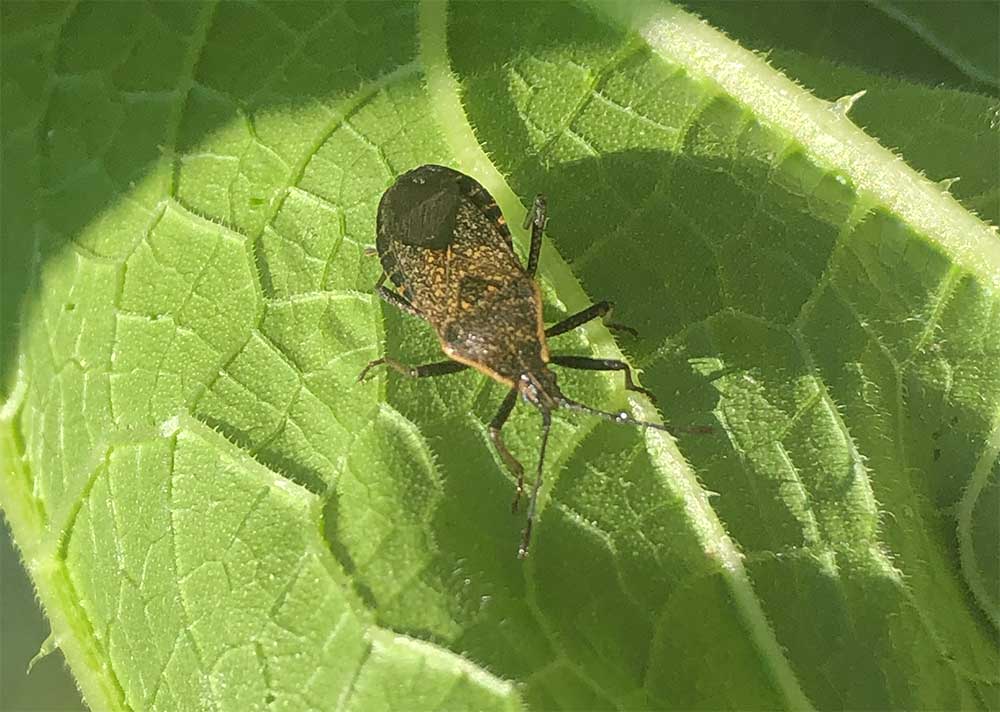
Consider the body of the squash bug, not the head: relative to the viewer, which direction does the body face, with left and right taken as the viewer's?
facing the viewer and to the right of the viewer
